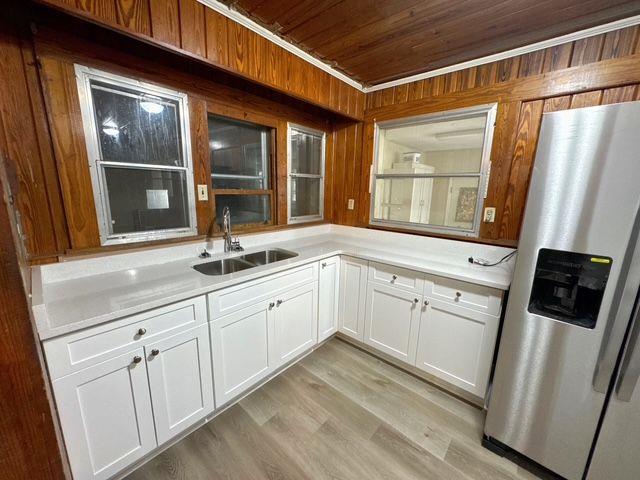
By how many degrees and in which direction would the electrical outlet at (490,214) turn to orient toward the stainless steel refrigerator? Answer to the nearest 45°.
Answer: approximately 45° to its left

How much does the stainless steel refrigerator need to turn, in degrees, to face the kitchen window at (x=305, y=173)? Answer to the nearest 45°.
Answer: approximately 45° to its right

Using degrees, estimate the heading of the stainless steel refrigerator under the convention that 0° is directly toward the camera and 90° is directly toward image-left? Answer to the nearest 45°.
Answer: approximately 45°

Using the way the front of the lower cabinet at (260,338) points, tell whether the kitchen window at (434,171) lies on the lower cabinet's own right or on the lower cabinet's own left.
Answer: on the lower cabinet's own left

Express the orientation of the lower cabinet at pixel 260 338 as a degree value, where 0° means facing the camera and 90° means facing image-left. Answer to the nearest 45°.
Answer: approximately 315°

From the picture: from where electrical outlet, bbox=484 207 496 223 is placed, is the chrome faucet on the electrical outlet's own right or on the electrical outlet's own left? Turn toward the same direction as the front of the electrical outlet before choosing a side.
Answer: on the electrical outlet's own right

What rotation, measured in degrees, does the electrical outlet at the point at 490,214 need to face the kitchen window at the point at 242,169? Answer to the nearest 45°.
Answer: approximately 45° to its right
